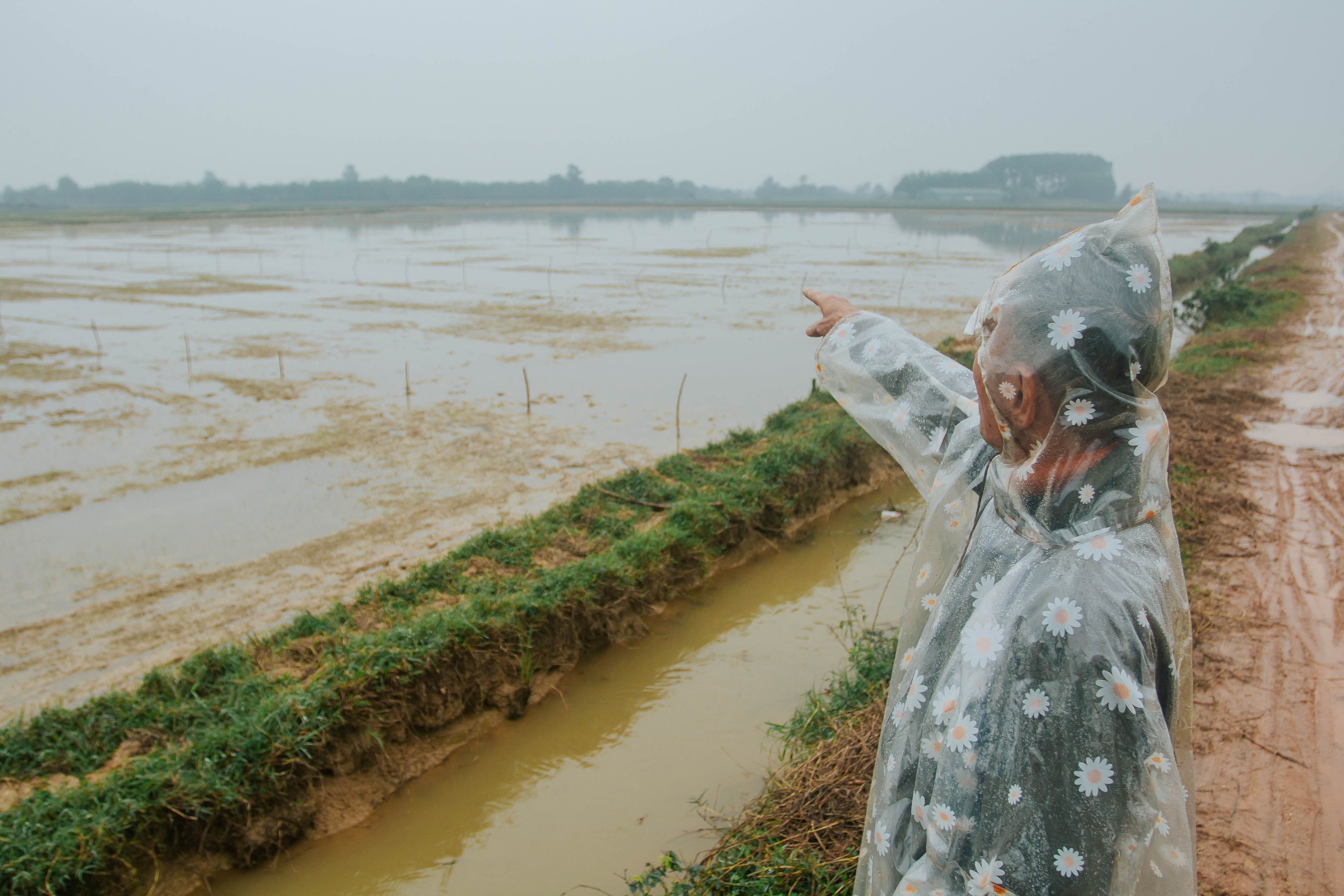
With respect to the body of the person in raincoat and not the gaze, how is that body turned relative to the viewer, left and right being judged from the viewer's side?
facing to the left of the viewer
